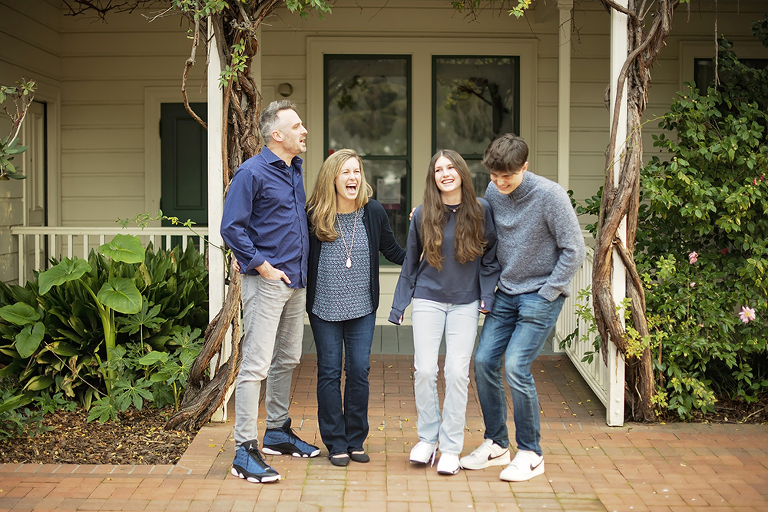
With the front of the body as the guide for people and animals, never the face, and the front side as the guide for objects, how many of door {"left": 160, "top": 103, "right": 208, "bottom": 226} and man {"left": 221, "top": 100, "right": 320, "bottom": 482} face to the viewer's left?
0

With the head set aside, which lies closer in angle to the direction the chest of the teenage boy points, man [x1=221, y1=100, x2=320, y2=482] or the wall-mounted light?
the man

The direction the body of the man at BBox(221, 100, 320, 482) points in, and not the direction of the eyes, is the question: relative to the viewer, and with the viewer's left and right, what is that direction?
facing the viewer and to the right of the viewer

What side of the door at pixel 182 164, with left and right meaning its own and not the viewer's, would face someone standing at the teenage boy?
front

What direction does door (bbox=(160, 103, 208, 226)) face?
toward the camera

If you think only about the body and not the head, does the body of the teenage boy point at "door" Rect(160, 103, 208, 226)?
no

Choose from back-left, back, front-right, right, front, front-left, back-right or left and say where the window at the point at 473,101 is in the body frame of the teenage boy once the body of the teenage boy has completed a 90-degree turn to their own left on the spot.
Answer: back-left

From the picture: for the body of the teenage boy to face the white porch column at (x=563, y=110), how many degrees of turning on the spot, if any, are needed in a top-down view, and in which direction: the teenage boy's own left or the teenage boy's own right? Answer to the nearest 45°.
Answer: approximately 135° to the teenage boy's own right

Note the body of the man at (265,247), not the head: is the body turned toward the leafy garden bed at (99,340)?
no

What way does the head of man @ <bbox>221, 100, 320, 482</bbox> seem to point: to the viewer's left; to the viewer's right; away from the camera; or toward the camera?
to the viewer's right

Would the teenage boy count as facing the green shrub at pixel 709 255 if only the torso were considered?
no

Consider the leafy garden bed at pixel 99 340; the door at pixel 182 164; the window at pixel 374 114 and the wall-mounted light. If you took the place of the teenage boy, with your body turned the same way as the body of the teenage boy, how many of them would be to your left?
0

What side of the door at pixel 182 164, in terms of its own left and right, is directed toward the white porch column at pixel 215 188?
front

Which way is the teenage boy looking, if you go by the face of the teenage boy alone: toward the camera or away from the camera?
toward the camera

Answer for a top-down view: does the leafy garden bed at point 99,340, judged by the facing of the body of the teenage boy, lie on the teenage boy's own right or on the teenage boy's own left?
on the teenage boy's own right
